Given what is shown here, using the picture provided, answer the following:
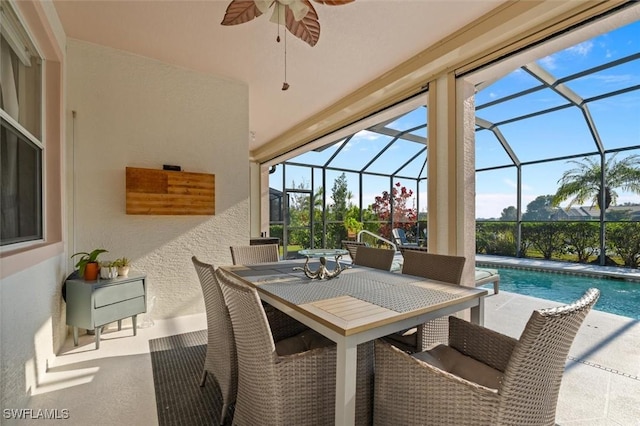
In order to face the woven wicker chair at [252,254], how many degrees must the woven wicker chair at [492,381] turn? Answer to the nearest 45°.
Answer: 0° — it already faces it

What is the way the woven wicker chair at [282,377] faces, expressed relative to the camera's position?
facing away from the viewer and to the right of the viewer

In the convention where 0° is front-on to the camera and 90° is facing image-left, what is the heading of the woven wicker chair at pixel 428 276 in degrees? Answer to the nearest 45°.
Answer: approximately 45°

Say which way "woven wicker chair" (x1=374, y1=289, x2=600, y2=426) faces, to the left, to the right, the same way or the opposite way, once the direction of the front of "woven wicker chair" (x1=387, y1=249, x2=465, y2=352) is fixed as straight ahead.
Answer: to the right

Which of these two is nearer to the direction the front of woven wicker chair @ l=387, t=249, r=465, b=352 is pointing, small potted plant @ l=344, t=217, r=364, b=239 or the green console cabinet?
the green console cabinet

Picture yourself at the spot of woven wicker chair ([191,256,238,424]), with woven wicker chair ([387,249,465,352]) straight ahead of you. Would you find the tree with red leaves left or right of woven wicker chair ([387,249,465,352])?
left

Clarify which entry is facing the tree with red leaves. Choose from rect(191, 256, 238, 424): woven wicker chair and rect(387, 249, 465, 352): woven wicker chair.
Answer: rect(191, 256, 238, 424): woven wicker chair

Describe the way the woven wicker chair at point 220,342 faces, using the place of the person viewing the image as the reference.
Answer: facing away from the viewer and to the right of the viewer

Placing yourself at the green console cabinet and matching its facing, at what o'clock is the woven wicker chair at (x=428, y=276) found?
The woven wicker chair is roughly at 12 o'clock from the green console cabinet.

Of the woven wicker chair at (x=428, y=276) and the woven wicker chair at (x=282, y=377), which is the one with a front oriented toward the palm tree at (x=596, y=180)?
the woven wicker chair at (x=282, y=377)

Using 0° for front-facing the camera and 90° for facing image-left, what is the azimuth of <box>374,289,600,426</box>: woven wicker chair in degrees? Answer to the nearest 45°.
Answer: approximately 135°
